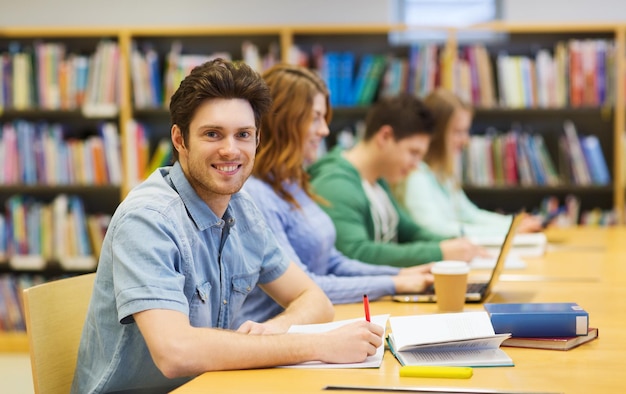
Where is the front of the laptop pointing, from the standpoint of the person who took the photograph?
facing to the left of the viewer

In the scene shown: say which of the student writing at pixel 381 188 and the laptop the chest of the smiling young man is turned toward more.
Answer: the laptop

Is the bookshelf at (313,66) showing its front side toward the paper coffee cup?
yes

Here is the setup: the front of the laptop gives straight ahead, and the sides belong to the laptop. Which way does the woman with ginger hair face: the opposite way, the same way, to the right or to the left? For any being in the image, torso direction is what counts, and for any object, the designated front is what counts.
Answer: the opposite way

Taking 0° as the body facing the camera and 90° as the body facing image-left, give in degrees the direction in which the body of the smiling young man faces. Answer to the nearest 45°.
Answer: approximately 315°

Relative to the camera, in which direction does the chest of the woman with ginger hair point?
to the viewer's right

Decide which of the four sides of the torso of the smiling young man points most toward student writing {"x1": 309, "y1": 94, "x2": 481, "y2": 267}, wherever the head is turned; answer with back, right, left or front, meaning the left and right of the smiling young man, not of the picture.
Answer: left

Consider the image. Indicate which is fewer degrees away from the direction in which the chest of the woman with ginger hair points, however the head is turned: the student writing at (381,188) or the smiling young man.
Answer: the student writing

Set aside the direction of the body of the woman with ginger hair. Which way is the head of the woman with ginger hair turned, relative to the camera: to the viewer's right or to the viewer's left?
to the viewer's right

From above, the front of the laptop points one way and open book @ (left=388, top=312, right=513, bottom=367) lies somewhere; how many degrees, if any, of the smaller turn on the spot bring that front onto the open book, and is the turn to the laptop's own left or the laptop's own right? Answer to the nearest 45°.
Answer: approximately 90° to the laptop's own left

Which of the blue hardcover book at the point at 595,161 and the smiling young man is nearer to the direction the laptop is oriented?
the smiling young man

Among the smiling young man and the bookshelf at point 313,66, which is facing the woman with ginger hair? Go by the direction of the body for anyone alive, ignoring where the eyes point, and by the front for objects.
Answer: the bookshelf

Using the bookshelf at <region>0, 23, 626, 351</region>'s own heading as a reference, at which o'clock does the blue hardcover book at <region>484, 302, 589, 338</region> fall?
The blue hardcover book is roughly at 12 o'clock from the bookshelf.

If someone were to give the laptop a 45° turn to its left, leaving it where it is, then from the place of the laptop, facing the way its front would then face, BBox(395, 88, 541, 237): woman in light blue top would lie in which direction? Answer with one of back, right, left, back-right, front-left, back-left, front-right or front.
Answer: back-right
